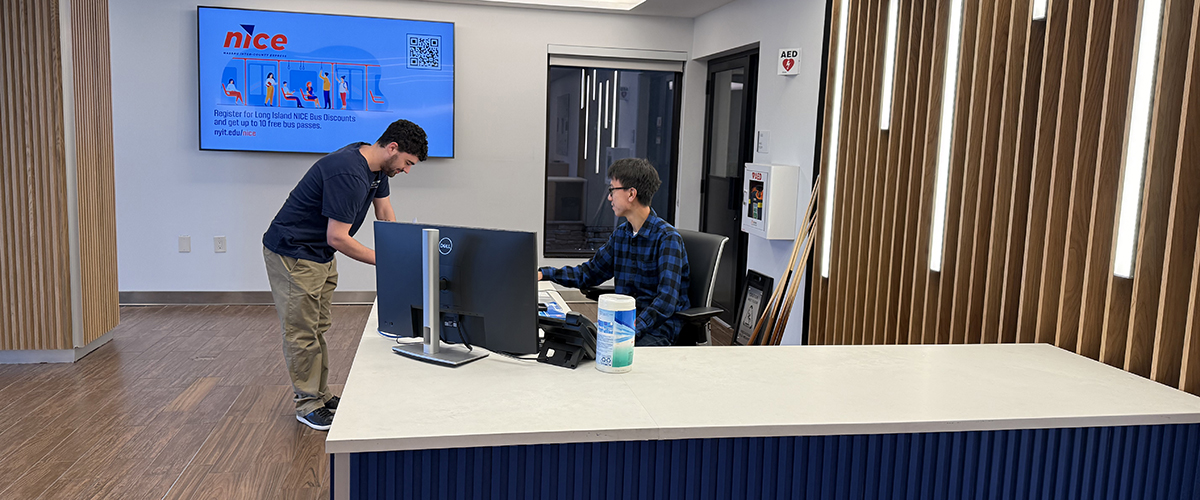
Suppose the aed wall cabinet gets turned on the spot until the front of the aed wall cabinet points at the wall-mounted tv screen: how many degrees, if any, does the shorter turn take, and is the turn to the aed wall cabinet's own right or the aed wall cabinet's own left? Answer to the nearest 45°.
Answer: approximately 45° to the aed wall cabinet's own right

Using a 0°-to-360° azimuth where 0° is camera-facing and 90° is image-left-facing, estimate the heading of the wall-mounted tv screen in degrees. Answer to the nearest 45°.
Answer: approximately 0°

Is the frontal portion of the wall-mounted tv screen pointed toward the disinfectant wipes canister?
yes

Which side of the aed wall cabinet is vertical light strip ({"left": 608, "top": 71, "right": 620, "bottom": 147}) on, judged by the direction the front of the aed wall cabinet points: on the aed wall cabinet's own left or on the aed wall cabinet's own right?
on the aed wall cabinet's own right

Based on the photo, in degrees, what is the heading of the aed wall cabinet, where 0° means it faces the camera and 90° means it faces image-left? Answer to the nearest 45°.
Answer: approximately 45°

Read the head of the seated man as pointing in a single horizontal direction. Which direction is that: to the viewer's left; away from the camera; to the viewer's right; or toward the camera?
to the viewer's left
